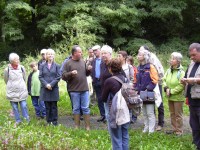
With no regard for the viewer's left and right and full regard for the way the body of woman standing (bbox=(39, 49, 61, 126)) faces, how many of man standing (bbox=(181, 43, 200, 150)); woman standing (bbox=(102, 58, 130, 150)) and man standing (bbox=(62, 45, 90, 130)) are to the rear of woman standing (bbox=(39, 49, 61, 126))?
0

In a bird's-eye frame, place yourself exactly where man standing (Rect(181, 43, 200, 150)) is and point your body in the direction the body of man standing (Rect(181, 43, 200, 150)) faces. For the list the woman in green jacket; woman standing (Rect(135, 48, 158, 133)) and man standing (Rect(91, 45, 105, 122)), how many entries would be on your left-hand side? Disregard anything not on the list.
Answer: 0

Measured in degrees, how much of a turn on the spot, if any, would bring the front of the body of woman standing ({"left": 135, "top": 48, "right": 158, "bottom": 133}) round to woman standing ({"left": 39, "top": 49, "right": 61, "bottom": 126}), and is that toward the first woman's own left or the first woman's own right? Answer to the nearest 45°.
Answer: approximately 45° to the first woman's own right

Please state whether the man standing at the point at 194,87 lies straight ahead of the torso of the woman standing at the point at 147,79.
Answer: no

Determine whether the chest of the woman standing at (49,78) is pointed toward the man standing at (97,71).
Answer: no

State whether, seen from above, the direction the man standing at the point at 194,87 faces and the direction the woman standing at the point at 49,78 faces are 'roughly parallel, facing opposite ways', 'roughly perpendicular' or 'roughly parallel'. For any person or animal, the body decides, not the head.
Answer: roughly perpendicular

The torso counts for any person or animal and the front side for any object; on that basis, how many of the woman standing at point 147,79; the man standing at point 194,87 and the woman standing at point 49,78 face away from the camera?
0

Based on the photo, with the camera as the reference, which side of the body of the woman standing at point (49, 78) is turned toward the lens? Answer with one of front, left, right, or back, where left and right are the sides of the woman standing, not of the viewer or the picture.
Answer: front

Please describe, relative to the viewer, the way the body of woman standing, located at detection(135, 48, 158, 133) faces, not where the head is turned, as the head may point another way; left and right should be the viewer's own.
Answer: facing the viewer and to the left of the viewer

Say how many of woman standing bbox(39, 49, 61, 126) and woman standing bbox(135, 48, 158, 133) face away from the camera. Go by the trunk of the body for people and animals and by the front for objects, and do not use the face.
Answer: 0

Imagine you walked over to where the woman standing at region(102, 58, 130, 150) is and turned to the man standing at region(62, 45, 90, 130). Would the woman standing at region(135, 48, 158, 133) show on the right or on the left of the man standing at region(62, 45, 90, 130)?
right

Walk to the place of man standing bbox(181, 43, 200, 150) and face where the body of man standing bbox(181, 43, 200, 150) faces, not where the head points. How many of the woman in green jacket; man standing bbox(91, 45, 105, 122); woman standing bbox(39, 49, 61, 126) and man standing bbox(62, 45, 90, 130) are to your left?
0

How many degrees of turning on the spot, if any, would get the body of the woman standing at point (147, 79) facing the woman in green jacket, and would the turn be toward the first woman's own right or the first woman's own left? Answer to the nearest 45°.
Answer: approximately 135° to the first woman's own left

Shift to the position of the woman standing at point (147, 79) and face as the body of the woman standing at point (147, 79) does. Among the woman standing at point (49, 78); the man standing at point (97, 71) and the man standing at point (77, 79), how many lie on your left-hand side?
0
